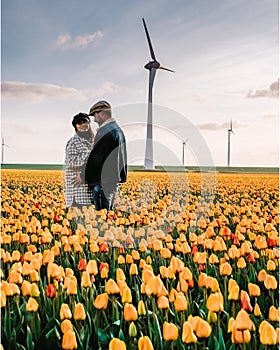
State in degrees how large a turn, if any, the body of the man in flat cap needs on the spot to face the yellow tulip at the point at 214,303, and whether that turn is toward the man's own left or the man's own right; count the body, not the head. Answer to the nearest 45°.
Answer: approximately 90° to the man's own left

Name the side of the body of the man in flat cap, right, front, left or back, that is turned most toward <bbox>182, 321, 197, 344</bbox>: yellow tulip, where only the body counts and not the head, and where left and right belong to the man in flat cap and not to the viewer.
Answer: left

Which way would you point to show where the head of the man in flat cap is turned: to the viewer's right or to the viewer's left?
to the viewer's left

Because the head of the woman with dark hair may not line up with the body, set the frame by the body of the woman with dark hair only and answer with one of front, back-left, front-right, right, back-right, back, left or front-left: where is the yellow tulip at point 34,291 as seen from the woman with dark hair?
front-right

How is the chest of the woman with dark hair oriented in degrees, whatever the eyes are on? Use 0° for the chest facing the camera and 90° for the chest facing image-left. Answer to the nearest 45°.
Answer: approximately 315°

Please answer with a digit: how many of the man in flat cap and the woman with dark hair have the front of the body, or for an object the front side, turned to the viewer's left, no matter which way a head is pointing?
1

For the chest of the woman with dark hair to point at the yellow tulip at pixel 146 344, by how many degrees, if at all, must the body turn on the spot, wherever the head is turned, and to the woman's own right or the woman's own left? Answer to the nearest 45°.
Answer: approximately 45° to the woman's own right

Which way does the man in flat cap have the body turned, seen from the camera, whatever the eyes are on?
to the viewer's left

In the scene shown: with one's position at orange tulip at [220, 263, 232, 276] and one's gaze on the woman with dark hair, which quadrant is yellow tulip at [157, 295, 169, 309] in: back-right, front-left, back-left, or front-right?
back-left

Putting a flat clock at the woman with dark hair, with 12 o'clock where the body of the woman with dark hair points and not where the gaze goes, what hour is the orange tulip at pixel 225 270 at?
The orange tulip is roughly at 1 o'clock from the woman with dark hair.

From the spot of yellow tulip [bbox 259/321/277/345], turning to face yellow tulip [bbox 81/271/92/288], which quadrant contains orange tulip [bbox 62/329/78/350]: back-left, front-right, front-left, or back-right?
front-left

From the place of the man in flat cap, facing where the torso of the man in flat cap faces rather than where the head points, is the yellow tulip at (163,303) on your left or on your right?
on your left

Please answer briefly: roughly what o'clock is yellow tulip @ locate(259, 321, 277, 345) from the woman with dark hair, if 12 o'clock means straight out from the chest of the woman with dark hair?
The yellow tulip is roughly at 1 o'clock from the woman with dark hair.

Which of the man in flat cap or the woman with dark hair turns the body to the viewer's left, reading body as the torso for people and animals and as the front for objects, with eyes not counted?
the man in flat cap

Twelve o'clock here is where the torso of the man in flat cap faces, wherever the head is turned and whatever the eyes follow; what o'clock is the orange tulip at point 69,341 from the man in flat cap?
The orange tulip is roughly at 9 o'clock from the man in flat cap.
